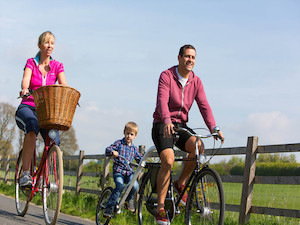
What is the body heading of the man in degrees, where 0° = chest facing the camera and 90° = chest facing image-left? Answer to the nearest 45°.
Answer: approximately 315°

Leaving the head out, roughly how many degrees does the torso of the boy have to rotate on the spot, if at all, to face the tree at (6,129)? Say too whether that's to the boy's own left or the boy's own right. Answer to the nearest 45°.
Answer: approximately 135° to the boy's own left

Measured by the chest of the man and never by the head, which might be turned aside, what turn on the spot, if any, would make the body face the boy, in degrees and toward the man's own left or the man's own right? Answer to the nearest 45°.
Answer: approximately 180°

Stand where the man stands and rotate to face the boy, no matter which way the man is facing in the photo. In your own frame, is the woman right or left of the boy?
left

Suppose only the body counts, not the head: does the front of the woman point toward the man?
no

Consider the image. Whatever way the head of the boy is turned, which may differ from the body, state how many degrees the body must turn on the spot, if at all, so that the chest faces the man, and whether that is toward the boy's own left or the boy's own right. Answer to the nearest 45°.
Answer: approximately 45° to the boy's own right

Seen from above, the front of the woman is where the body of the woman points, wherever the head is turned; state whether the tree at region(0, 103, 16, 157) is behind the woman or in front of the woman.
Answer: behind

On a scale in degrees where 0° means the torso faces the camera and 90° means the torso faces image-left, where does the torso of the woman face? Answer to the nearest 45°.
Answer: approximately 315°

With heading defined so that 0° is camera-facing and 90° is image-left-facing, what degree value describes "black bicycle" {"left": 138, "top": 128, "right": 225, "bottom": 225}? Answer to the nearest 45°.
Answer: approximately 315°

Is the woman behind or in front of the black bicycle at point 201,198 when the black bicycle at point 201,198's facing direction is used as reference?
behind
